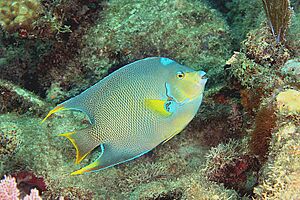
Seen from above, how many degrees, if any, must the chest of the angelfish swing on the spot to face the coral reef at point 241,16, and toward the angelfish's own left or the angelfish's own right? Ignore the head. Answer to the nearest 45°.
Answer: approximately 45° to the angelfish's own left

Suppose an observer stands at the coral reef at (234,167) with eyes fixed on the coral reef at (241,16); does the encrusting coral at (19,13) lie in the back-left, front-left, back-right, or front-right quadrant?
front-left

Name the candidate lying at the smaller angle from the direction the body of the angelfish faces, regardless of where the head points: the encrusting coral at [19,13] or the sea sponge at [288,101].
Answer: the sea sponge

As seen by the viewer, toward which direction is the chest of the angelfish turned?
to the viewer's right

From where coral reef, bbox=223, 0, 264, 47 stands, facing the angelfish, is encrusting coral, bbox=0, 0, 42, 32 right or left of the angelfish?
right

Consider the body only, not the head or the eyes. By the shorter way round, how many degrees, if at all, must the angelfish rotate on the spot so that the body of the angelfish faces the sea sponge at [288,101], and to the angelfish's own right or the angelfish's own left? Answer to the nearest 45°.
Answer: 0° — it already faces it

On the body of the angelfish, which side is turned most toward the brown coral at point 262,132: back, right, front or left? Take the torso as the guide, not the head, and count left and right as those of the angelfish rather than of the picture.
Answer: front

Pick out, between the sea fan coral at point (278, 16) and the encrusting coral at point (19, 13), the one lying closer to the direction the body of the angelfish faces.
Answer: the sea fan coral
